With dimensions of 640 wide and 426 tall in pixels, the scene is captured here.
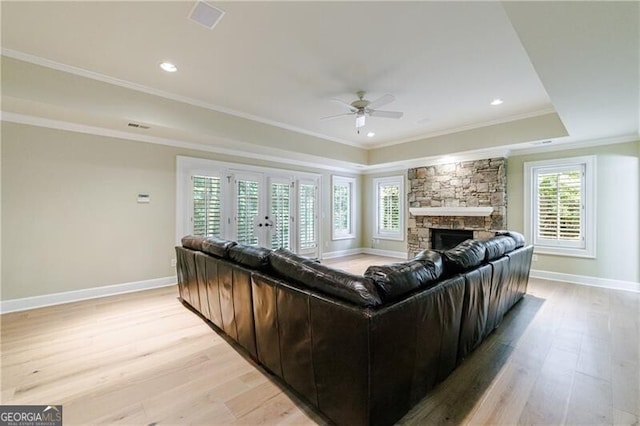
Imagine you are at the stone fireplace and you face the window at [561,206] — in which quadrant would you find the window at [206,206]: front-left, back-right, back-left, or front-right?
back-right

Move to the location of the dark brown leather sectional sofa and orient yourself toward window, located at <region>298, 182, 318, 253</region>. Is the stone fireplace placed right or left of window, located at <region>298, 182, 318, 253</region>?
right

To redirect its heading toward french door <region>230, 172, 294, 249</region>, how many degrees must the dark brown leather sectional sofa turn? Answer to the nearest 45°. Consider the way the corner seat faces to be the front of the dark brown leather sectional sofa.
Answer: approximately 45° to its left

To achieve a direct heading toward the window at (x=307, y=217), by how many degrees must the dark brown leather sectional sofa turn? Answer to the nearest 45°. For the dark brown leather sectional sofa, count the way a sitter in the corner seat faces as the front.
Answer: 0° — it already faces it

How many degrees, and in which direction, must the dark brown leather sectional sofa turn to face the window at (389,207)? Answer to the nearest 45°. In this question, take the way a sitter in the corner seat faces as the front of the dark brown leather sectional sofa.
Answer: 0° — it already faces it

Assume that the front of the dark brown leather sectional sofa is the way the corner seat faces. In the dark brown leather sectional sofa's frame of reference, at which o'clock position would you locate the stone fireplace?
The stone fireplace is roughly at 1 o'clock from the dark brown leather sectional sofa.

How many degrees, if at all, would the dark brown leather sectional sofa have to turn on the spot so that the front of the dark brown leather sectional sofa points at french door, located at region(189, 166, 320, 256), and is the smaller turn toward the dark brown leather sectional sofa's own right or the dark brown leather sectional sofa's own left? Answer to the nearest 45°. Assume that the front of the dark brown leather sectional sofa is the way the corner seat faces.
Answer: approximately 45° to the dark brown leather sectional sofa's own left

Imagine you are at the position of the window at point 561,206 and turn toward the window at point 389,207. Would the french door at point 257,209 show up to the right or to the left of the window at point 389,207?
left

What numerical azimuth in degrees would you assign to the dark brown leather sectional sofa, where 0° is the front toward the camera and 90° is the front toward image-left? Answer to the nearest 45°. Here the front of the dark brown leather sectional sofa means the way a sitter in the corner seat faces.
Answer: approximately 180°
